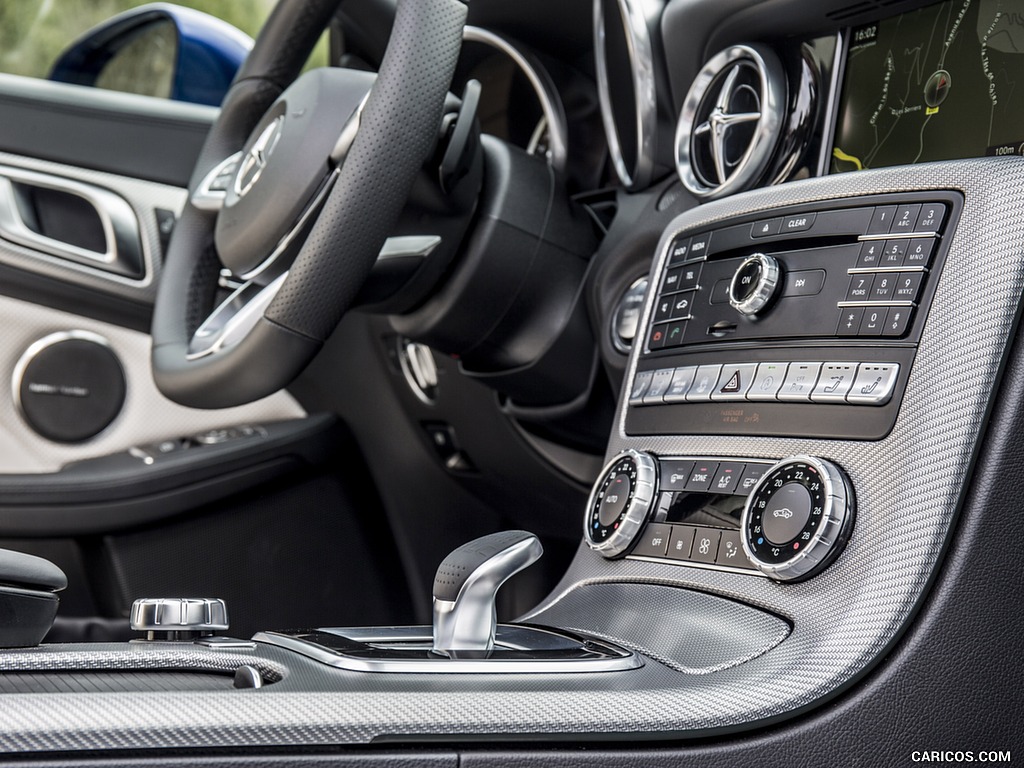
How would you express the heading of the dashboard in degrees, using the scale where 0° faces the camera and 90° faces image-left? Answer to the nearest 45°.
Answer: approximately 45°
